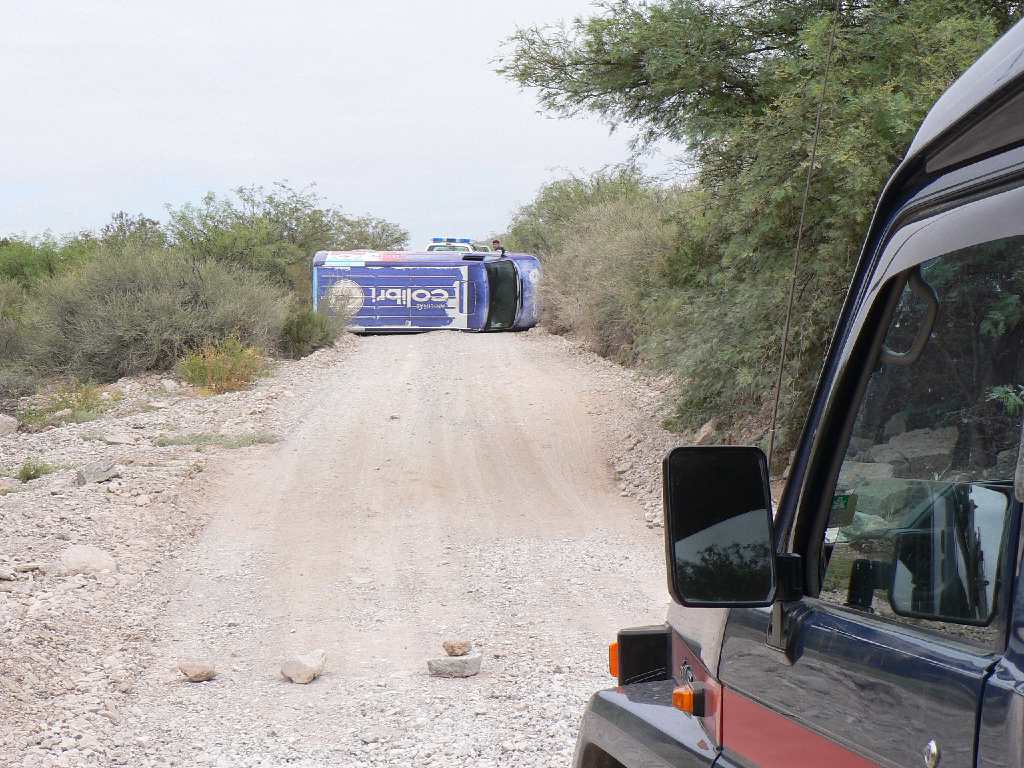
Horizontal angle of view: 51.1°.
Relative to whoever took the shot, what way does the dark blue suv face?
facing away from the viewer and to the left of the viewer

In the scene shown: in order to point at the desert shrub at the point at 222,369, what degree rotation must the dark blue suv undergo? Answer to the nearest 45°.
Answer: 0° — it already faces it

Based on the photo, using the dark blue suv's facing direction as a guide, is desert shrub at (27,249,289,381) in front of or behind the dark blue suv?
in front

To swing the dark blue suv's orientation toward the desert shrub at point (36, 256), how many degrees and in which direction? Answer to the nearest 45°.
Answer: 0° — it already faces it

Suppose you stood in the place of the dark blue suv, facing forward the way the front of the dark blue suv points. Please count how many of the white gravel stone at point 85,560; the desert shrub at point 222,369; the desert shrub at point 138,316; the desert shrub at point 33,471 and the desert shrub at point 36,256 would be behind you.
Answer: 0

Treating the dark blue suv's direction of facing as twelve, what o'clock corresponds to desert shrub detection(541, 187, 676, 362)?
The desert shrub is roughly at 1 o'clock from the dark blue suv.

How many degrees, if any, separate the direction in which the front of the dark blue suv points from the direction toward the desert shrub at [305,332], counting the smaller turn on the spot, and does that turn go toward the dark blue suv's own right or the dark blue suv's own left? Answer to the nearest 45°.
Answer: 0° — it already faces it

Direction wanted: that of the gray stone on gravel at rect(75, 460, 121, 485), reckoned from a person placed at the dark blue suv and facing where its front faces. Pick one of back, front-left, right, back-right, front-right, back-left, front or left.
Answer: front

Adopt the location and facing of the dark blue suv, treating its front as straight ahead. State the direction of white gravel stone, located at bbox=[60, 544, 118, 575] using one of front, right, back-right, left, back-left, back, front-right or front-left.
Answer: front

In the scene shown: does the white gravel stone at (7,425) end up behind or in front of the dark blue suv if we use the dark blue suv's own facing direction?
in front

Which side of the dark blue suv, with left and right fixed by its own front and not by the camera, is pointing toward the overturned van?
front

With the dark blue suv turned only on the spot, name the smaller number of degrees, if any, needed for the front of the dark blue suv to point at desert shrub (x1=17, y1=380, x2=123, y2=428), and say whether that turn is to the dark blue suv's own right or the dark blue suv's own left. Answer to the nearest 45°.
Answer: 0° — it already faces it

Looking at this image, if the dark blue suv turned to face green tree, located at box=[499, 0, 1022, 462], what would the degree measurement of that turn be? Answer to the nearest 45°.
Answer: approximately 45° to its right
